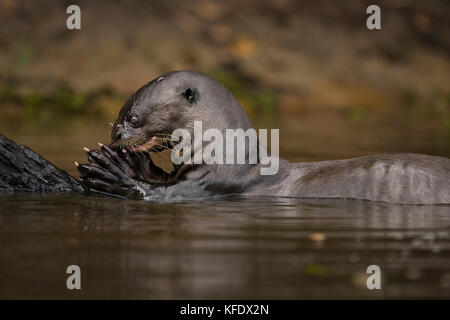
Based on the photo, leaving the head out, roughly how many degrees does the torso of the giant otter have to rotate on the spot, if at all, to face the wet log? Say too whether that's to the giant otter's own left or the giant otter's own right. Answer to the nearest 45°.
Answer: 0° — it already faces it

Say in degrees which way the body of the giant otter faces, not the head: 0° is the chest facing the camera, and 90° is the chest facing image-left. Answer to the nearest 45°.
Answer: approximately 90°
